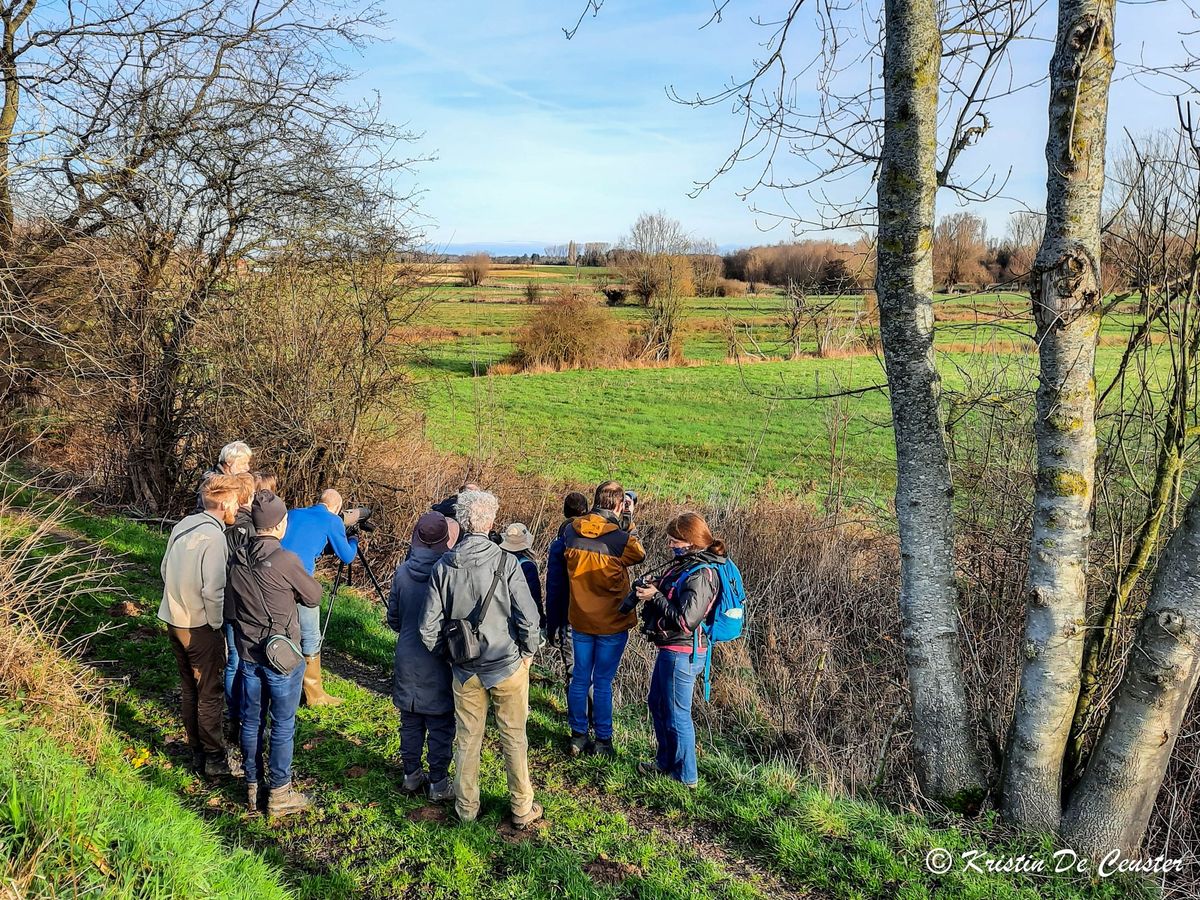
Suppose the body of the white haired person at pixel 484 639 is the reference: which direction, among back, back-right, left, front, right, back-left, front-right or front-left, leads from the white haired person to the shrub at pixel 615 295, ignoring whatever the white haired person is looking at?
front

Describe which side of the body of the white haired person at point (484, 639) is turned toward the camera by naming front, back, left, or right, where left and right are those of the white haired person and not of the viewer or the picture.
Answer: back

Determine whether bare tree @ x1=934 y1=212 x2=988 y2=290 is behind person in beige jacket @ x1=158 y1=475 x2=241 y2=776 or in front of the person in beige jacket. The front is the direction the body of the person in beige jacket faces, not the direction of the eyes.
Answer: in front

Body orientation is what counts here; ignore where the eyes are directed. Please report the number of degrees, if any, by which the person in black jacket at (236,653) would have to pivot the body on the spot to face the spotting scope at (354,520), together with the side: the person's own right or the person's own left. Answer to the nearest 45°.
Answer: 0° — they already face it

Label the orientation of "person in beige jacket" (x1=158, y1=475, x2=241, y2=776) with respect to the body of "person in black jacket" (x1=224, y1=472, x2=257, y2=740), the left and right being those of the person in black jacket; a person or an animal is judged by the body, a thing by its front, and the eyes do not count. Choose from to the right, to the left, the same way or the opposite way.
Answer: the same way

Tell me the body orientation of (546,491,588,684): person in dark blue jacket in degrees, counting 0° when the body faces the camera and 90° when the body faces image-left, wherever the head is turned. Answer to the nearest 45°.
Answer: approximately 180°

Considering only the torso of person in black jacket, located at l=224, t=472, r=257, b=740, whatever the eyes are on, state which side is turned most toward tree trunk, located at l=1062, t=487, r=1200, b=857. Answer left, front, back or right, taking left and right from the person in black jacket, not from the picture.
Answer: right

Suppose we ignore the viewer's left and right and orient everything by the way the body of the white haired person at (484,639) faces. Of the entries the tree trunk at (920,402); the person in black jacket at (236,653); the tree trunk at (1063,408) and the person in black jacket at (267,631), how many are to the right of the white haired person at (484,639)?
2

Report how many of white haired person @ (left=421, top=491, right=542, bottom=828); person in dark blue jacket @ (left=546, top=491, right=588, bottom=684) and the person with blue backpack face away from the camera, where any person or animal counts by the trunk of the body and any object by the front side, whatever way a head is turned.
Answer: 2

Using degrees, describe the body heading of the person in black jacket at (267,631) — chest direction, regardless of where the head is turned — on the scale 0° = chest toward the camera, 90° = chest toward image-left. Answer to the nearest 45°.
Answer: approximately 225°

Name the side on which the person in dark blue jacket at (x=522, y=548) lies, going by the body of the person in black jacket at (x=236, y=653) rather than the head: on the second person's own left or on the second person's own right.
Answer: on the second person's own right

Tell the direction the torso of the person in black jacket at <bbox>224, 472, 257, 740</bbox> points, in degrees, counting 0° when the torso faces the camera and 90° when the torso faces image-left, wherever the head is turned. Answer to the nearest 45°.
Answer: approximately 225°

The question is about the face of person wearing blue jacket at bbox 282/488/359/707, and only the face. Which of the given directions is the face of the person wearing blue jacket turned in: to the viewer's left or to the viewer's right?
to the viewer's right

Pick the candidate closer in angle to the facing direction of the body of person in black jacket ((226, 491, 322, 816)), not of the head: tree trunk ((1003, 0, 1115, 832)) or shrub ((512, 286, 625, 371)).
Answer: the shrub

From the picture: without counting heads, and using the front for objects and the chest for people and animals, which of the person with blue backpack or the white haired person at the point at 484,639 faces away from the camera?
the white haired person

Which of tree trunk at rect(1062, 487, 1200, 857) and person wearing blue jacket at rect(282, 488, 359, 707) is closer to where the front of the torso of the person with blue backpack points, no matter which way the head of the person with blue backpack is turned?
the person wearing blue jacket
